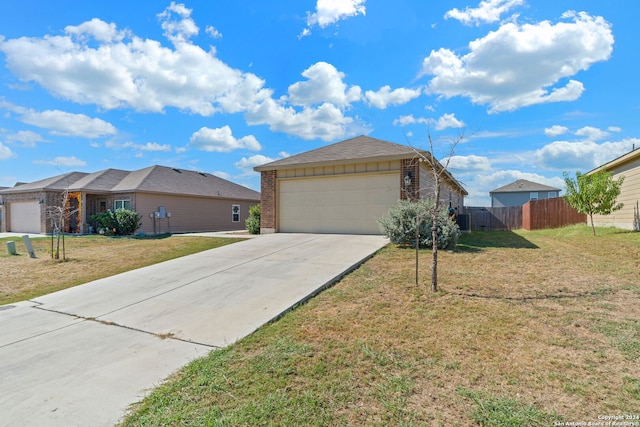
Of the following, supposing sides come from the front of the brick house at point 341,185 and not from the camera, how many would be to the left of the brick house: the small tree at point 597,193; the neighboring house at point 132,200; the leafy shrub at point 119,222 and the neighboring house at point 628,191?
2

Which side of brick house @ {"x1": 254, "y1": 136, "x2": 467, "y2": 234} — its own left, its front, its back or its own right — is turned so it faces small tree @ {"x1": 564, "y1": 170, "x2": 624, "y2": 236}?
left

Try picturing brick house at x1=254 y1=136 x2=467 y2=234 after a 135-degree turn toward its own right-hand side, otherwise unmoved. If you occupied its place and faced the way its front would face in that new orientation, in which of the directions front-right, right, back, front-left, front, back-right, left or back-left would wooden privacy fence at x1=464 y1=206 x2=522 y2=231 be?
right

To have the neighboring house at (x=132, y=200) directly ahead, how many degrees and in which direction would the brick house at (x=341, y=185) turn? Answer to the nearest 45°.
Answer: approximately 135° to its right

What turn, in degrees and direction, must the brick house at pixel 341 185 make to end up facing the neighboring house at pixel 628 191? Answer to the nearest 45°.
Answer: approximately 90° to its left

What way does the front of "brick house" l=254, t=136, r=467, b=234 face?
toward the camera

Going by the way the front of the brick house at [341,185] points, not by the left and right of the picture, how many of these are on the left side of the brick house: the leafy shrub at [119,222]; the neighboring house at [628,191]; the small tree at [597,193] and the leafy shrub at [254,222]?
2

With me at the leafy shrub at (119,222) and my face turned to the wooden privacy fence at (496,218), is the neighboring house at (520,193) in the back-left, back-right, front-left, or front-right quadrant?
front-left

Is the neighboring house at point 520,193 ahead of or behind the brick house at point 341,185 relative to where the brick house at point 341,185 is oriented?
behind

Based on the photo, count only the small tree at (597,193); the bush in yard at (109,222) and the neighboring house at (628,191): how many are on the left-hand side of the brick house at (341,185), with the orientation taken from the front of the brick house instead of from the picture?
2

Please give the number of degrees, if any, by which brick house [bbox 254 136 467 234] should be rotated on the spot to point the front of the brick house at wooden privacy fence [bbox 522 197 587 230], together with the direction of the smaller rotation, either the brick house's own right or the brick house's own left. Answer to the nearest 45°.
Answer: approximately 135° to the brick house's own left

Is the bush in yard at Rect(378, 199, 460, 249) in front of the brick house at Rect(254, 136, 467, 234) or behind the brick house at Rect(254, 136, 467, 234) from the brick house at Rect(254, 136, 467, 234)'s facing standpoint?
in front
